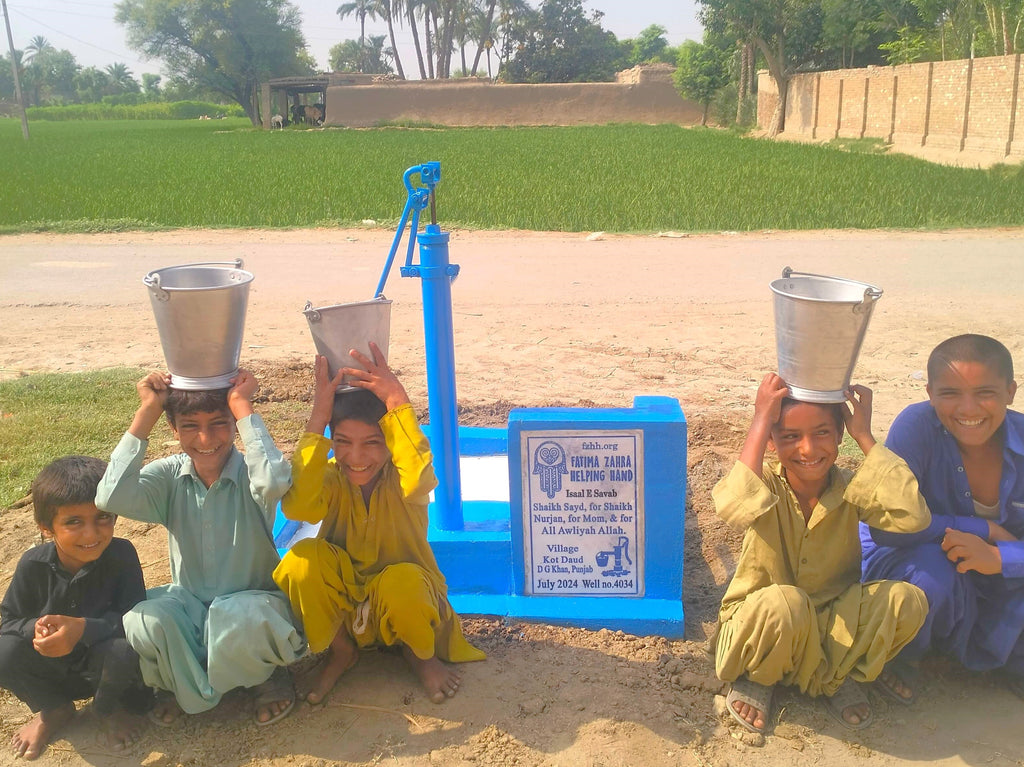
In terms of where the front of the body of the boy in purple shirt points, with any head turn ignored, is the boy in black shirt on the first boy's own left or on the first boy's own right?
on the first boy's own right

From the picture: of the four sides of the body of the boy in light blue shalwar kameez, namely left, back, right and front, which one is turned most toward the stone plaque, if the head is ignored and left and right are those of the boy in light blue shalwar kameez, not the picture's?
left

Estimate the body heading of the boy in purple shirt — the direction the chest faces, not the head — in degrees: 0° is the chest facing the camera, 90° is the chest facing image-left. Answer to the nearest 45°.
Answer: approximately 0°

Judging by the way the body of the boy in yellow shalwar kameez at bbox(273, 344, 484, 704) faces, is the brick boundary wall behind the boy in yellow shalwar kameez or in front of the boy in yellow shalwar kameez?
behind

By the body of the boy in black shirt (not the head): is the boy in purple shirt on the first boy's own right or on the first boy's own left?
on the first boy's own left

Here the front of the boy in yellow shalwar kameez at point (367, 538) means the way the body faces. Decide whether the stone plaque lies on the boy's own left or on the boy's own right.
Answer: on the boy's own left

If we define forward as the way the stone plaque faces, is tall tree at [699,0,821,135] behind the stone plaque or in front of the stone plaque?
behind

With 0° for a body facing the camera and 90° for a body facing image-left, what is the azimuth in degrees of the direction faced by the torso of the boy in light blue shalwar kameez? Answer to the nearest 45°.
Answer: approximately 0°

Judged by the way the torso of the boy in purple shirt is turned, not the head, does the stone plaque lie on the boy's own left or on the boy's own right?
on the boy's own right
